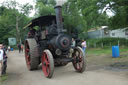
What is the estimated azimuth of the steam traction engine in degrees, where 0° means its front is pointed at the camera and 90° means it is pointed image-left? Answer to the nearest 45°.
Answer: approximately 315°

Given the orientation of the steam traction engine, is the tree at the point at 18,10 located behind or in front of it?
behind
